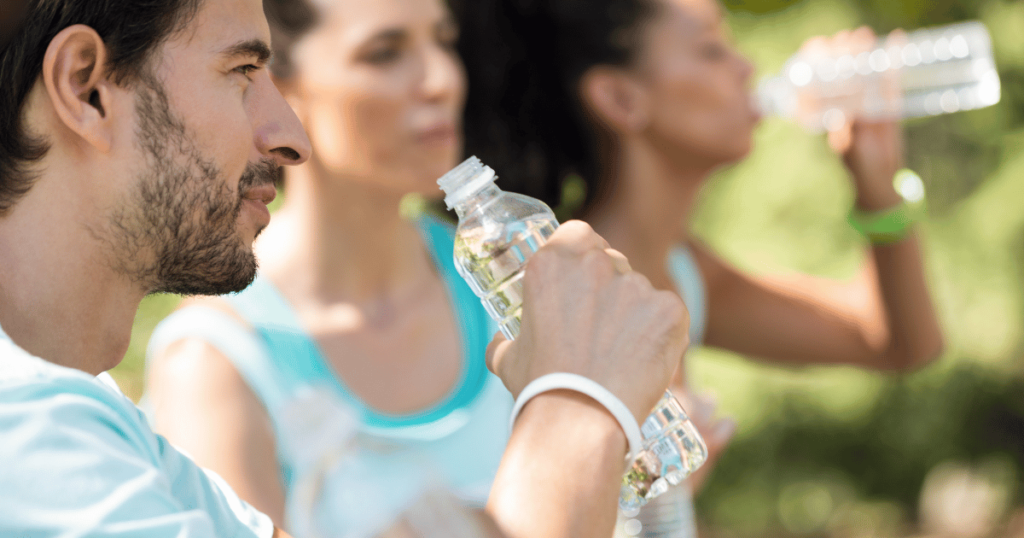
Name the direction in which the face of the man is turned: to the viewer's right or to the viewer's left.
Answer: to the viewer's right

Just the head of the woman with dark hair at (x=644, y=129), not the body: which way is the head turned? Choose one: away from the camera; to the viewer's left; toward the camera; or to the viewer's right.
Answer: to the viewer's right

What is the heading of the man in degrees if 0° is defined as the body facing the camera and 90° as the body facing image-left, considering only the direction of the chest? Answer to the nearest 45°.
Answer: approximately 270°

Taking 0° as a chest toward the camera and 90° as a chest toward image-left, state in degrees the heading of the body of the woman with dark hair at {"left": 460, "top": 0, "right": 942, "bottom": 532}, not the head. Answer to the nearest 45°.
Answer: approximately 270°

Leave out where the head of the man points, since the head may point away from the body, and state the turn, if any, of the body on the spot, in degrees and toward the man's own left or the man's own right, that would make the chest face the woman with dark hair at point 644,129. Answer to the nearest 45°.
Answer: approximately 45° to the man's own left

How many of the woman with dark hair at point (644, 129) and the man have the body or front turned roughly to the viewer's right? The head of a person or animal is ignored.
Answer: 2
